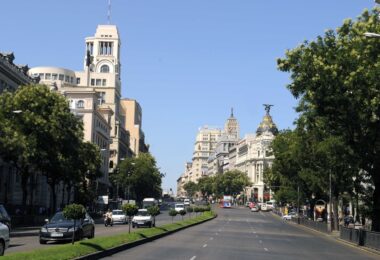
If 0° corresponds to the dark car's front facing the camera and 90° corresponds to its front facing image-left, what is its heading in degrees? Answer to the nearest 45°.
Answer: approximately 45°

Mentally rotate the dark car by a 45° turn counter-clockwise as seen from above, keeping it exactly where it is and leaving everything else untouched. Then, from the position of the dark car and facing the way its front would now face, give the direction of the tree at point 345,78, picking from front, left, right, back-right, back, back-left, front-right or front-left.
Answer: left

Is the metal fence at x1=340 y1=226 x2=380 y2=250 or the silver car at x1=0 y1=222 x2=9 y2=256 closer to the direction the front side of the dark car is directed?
the silver car

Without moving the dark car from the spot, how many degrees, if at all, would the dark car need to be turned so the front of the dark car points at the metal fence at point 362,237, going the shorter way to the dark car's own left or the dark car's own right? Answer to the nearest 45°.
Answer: approximately 135° to the dark car's own left
